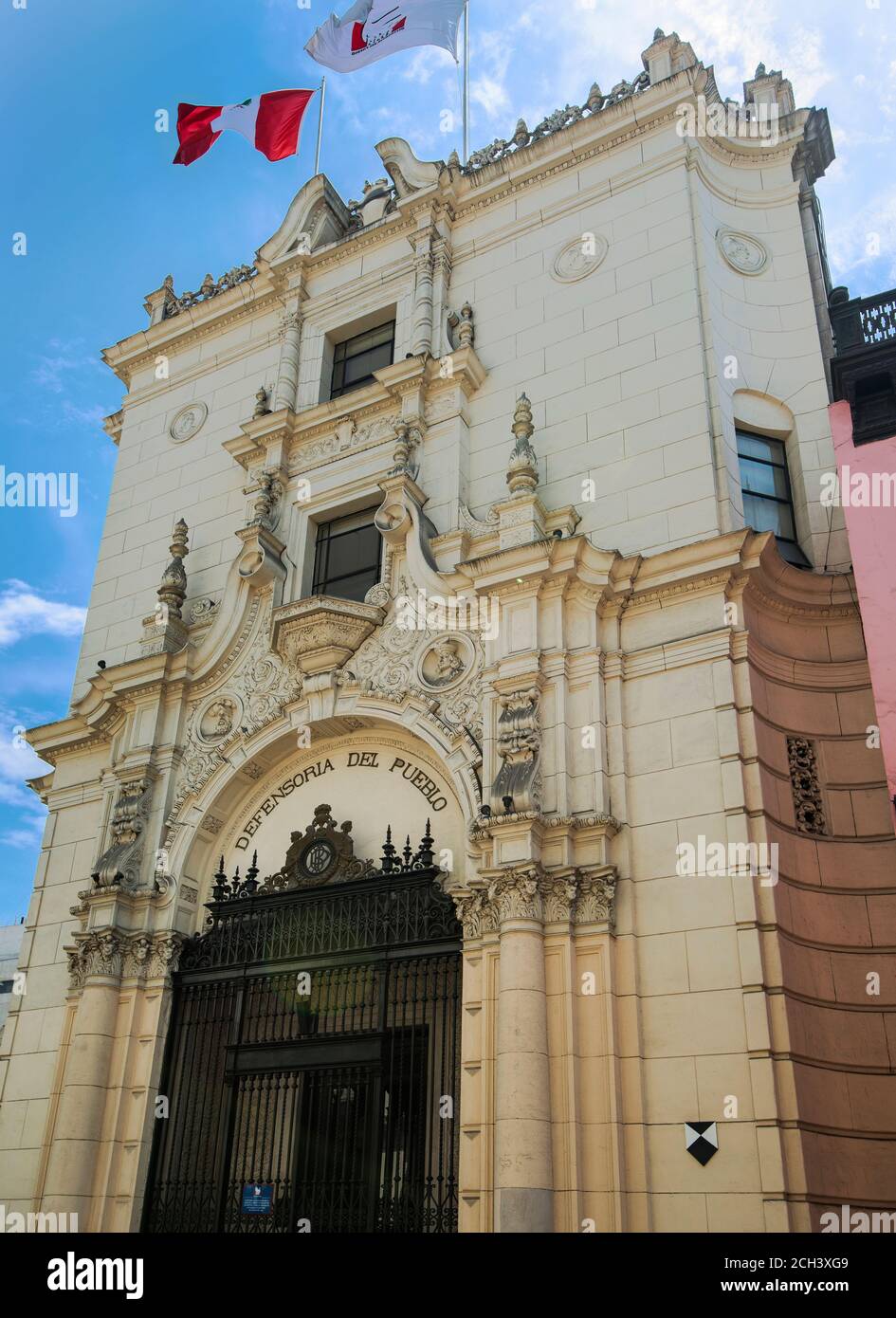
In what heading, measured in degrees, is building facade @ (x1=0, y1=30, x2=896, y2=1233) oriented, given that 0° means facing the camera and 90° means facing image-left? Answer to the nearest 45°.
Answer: approximately 45°
